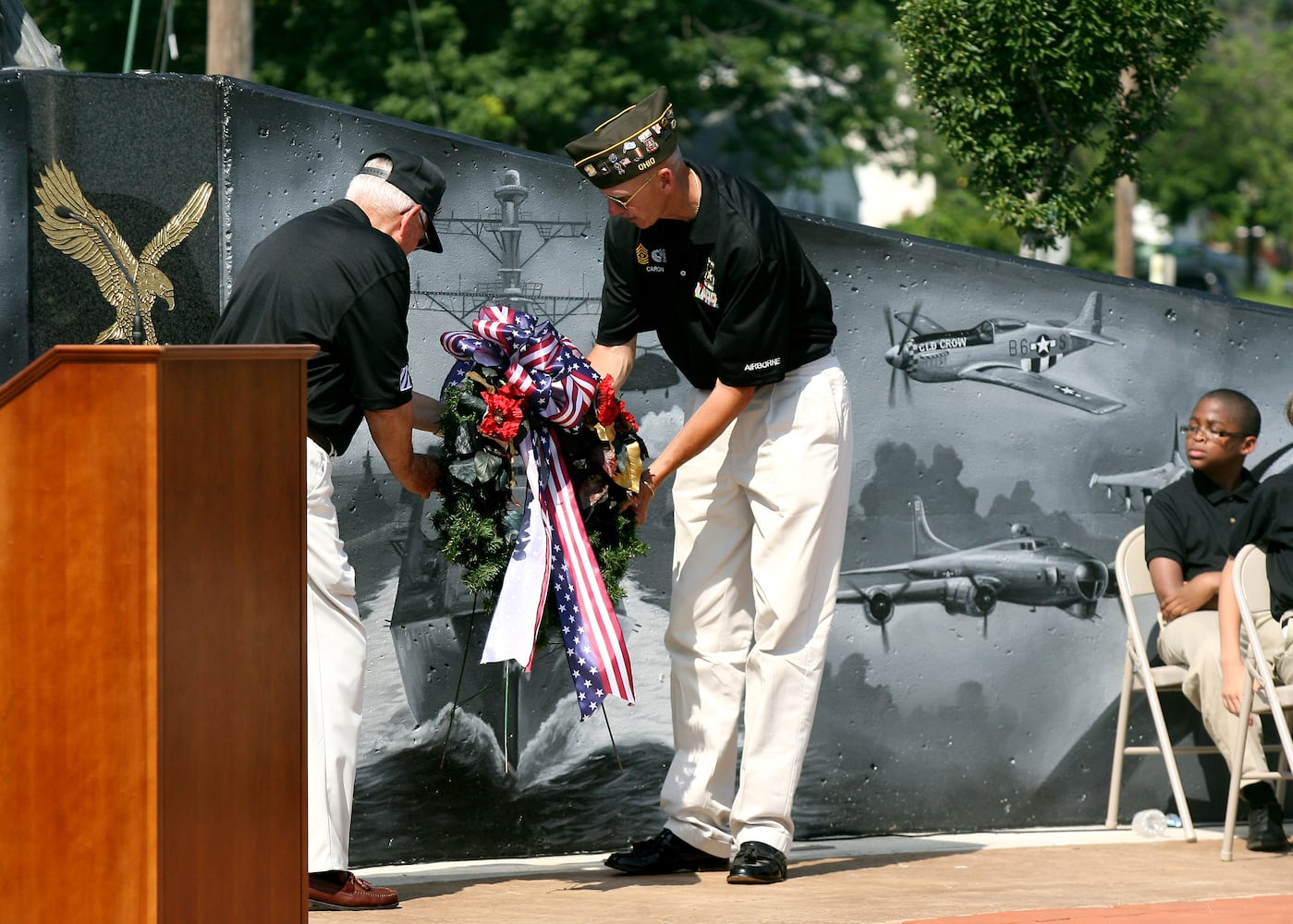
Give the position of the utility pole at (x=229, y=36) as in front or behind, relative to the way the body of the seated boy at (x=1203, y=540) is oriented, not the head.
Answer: behind

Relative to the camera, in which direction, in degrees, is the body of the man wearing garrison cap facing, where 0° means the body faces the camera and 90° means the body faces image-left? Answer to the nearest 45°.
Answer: approximately 45°

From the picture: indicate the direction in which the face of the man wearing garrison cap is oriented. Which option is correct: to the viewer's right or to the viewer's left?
to the viewer's left

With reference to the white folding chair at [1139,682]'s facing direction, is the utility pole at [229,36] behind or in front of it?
behind

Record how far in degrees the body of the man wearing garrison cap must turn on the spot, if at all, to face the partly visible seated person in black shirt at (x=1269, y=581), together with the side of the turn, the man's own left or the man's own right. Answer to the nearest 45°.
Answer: approximately 180°

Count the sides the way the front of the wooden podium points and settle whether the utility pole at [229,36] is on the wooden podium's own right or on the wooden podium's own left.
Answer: on the wooden podium's own left

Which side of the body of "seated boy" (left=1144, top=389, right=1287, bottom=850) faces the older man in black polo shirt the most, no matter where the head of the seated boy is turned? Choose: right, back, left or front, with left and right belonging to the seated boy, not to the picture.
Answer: right
